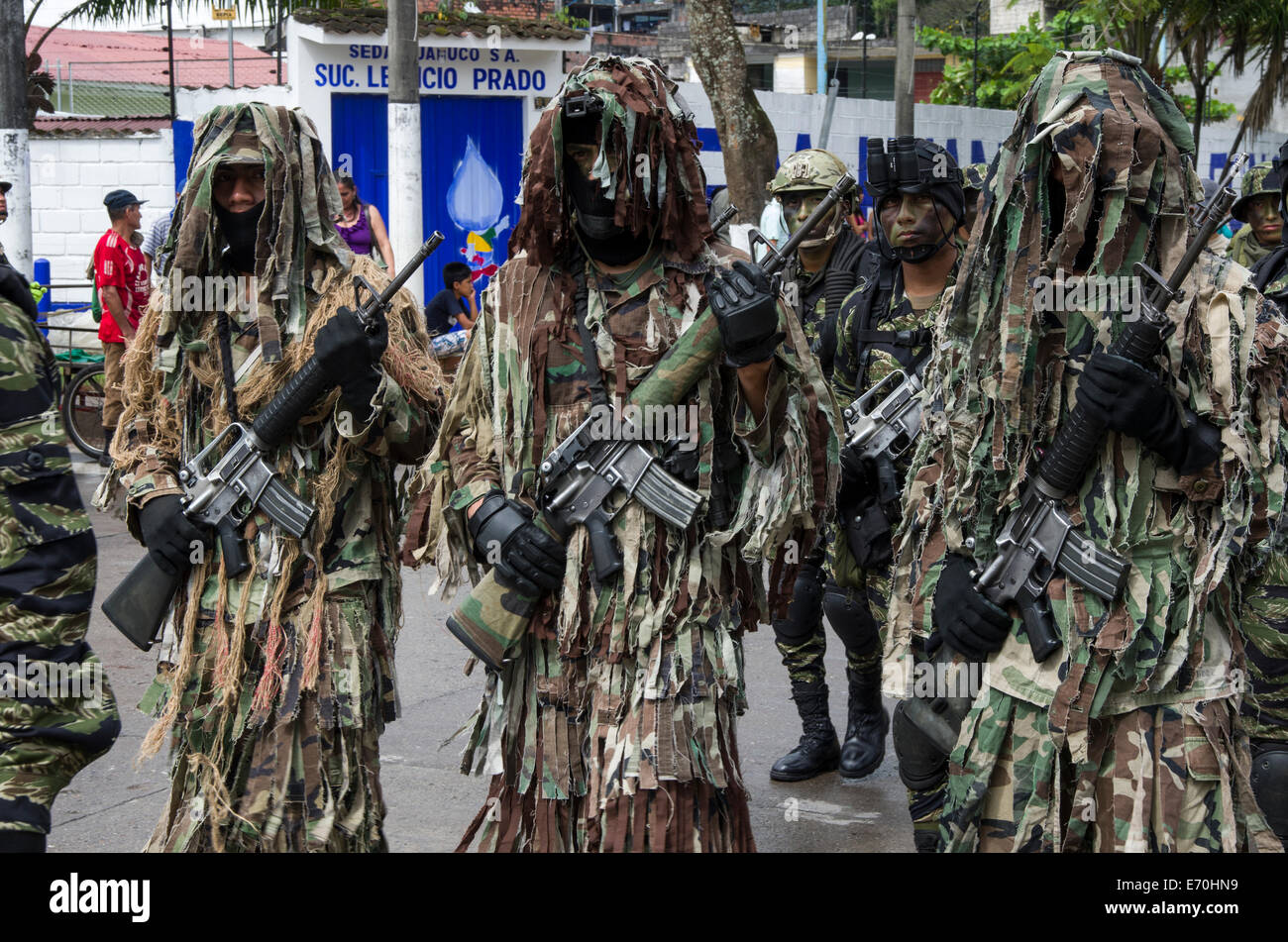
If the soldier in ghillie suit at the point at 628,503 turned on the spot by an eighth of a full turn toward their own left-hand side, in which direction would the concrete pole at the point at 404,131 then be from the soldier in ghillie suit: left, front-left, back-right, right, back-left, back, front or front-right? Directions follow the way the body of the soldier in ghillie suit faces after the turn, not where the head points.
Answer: back-left

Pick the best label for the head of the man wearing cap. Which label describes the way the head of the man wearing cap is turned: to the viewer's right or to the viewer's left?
to the viewer's right

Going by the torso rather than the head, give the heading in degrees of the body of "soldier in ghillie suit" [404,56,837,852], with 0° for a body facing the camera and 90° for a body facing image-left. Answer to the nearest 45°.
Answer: approximately 0°

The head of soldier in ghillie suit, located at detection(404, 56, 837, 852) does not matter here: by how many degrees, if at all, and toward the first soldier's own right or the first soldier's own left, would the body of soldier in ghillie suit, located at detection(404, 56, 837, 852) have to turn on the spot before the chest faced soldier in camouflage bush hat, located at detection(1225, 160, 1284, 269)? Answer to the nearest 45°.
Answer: approximately 135° to the first soldier's own left
